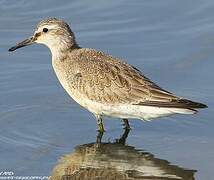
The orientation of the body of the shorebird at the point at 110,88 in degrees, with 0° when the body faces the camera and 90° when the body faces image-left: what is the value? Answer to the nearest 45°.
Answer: approximately 90°
